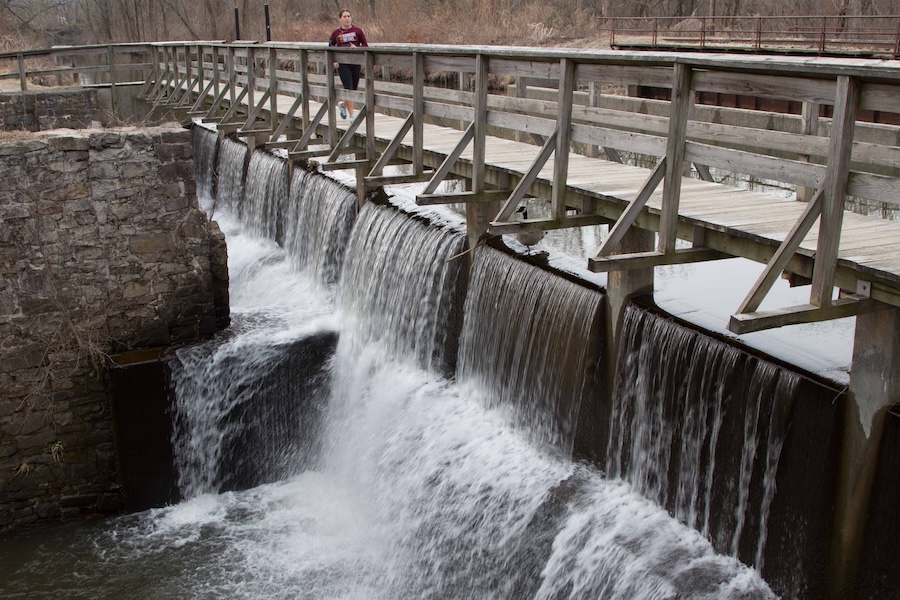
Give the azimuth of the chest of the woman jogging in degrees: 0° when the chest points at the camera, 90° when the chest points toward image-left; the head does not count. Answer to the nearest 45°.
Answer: approximately 0°

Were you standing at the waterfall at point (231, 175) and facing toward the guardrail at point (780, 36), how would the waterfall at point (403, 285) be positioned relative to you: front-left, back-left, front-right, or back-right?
back-right

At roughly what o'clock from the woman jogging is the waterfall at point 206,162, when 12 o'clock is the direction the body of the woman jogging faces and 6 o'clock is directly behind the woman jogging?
The waterfall is roughly at 5 o'clock from the woman jogging.

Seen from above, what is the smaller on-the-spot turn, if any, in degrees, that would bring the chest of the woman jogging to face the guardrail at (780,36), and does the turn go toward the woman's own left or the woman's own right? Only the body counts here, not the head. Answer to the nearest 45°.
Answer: approximately 135° to the woman's own left

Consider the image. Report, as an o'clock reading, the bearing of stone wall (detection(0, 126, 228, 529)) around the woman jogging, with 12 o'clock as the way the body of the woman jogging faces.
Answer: The stone wall is roughly at 1 o'clock from the woman jogging.

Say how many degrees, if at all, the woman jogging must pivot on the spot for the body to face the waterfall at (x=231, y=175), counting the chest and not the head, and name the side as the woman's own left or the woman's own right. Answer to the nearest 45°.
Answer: approximately 135° to the woman's own right

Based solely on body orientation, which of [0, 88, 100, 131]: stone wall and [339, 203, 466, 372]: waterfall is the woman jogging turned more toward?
the waterfall

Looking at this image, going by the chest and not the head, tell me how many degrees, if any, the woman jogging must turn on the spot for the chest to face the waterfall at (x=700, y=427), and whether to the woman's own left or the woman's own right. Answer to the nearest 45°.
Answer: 0° — they already face it
